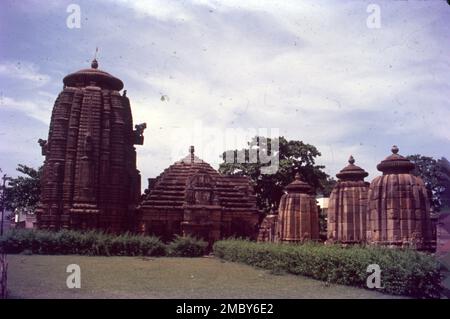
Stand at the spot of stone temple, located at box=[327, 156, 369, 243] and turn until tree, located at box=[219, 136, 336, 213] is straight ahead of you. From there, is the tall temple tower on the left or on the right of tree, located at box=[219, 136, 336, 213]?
left

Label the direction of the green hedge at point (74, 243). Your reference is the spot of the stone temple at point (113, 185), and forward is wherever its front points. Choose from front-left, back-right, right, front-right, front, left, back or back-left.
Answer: right

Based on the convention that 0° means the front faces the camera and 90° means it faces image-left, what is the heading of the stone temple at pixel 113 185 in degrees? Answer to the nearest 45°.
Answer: approximately 270°

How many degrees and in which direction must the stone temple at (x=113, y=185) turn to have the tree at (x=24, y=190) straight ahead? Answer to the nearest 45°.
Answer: approximately 135° to its left

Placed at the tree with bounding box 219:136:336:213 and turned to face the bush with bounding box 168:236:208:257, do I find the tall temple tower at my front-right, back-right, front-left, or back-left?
front-right

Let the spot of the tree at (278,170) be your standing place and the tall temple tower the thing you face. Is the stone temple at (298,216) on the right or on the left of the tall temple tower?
left
